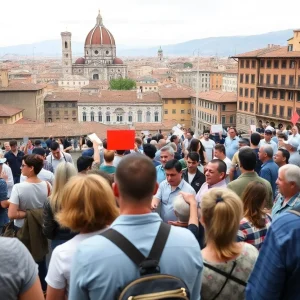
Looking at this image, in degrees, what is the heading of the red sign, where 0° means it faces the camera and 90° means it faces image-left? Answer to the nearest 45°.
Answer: approximately 0°

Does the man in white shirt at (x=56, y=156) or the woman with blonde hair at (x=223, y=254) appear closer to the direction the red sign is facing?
the woman with blonde hair

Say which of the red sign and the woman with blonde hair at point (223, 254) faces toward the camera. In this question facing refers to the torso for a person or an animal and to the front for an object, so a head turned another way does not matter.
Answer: the red sign

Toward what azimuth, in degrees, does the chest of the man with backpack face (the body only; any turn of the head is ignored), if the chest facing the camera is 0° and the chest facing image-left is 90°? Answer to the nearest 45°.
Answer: approximately 180°

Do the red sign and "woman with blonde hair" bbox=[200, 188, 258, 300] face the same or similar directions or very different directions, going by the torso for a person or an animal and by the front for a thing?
very different directions

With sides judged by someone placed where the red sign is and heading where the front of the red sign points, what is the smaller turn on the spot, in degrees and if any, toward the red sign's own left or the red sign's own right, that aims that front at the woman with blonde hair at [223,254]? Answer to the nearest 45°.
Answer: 0° — it already faces them

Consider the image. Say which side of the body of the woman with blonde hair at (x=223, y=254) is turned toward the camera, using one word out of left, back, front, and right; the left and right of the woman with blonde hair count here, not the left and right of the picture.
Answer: back

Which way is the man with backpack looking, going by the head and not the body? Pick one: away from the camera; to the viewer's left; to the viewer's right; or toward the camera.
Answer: away from the camera

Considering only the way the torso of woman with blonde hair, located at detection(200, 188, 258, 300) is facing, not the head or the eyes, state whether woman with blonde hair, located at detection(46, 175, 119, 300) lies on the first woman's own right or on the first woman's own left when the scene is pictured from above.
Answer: on the first woman's own left

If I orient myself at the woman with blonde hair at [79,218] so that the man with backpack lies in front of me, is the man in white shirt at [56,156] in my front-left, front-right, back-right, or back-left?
back-left

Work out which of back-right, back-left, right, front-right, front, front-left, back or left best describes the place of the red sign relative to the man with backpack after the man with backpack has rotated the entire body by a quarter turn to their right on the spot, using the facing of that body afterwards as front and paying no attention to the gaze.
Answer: left

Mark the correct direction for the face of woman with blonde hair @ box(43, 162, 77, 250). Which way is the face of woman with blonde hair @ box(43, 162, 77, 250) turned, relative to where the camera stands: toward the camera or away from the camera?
away from the camera

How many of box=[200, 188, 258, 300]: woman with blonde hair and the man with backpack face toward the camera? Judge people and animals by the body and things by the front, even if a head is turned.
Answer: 0

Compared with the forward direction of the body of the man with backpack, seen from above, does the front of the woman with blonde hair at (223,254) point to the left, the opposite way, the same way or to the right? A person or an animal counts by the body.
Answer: the same way

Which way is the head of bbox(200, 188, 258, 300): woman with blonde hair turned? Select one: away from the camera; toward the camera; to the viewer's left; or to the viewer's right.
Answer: away from the camera

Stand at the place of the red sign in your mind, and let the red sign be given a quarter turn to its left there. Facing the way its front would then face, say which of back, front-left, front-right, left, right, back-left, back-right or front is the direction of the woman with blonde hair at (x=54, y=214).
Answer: right
